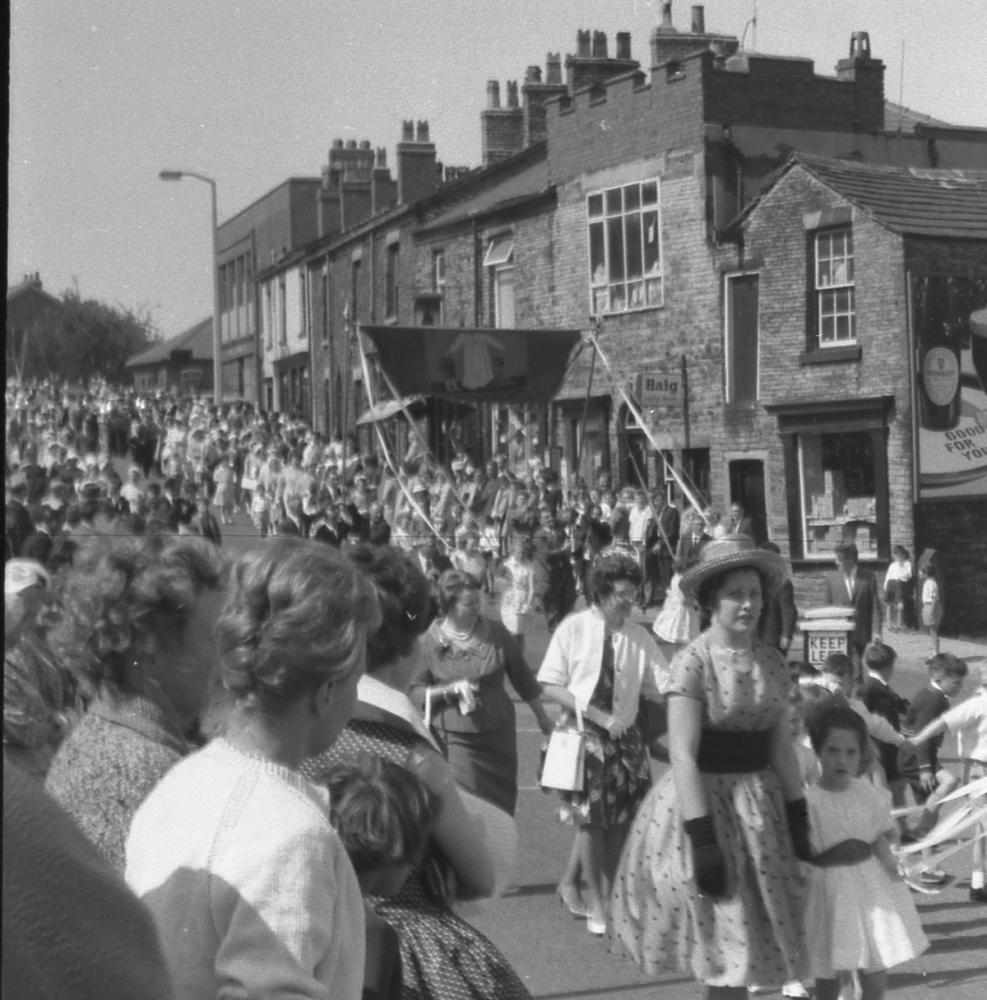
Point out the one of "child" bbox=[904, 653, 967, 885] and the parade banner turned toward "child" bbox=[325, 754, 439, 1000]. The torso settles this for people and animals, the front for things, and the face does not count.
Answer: the parade banner

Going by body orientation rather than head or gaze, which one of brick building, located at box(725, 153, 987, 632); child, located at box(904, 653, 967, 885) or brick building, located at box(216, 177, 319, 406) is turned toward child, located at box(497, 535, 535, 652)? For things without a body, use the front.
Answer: brick building, located at box(725, 153, 987, 632)

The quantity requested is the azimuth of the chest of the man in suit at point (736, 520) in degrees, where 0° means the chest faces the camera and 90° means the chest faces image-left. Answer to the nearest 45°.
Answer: approximately 45°
